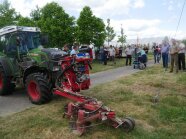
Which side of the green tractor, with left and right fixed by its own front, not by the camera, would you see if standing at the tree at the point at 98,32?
left

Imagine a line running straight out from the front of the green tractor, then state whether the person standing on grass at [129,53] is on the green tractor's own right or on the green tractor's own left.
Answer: on the green tractor's own left

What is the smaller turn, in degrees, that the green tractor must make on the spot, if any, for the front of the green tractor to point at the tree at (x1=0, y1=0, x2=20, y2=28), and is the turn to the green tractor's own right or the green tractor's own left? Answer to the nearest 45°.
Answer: approximately 135° to the green tractor's own left

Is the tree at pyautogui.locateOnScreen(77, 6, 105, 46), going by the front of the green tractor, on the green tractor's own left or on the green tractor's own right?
on the green tractor's own left

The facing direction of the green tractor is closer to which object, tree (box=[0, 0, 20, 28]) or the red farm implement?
the red farm implement

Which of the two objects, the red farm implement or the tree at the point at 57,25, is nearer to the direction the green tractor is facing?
the red farm implement

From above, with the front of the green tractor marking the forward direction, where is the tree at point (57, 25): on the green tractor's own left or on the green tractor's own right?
on the green tractor's own left

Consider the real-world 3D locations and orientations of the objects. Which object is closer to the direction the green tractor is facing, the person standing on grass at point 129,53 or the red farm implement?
the red farm implement

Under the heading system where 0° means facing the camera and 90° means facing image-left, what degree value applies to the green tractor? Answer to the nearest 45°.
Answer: approximately 315°

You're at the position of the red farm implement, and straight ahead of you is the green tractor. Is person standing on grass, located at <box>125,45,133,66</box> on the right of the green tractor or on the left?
right
